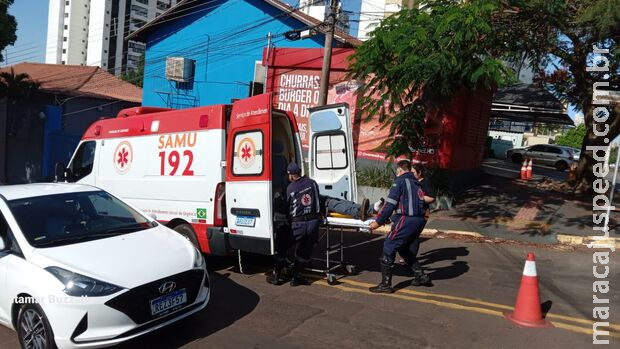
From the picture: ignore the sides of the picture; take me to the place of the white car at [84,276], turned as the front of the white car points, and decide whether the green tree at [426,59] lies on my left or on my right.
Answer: on my left

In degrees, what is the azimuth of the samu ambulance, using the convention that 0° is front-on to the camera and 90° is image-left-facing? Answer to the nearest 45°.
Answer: approximately 135°

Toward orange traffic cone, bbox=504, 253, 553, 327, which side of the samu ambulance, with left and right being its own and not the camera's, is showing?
back

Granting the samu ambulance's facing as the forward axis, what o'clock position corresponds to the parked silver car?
The parked silver car is roughly at 3 o'clock from the samu ambulance.

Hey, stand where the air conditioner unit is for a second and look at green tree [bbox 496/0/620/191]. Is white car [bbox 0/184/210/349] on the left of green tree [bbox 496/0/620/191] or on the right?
right

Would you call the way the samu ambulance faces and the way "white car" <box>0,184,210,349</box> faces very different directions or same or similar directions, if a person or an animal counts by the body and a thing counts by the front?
very different directions

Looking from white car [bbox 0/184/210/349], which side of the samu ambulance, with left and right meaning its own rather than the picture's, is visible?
left

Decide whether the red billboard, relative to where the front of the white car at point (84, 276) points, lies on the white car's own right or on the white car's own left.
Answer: on the white car's own left

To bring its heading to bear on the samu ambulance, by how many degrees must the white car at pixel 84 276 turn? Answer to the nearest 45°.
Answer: approximately 90° to its left
